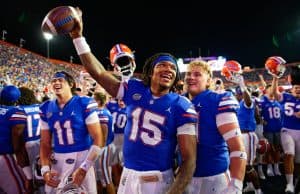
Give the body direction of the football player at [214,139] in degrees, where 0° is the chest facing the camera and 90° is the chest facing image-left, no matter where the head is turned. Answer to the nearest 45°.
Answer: approximately 45°
